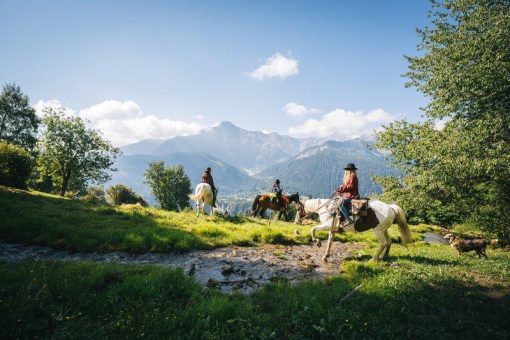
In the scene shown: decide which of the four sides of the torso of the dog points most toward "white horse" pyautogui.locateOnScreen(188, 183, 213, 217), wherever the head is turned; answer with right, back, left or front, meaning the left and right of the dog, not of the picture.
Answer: front

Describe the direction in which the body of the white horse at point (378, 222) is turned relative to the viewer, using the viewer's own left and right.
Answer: facing to the left of the viewer

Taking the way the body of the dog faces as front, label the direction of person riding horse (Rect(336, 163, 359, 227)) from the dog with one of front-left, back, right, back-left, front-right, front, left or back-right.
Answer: front-left

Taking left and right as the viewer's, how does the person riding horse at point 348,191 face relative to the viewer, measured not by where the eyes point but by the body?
facing to the left of the viewer

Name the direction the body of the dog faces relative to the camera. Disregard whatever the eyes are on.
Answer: to the viewer's left
